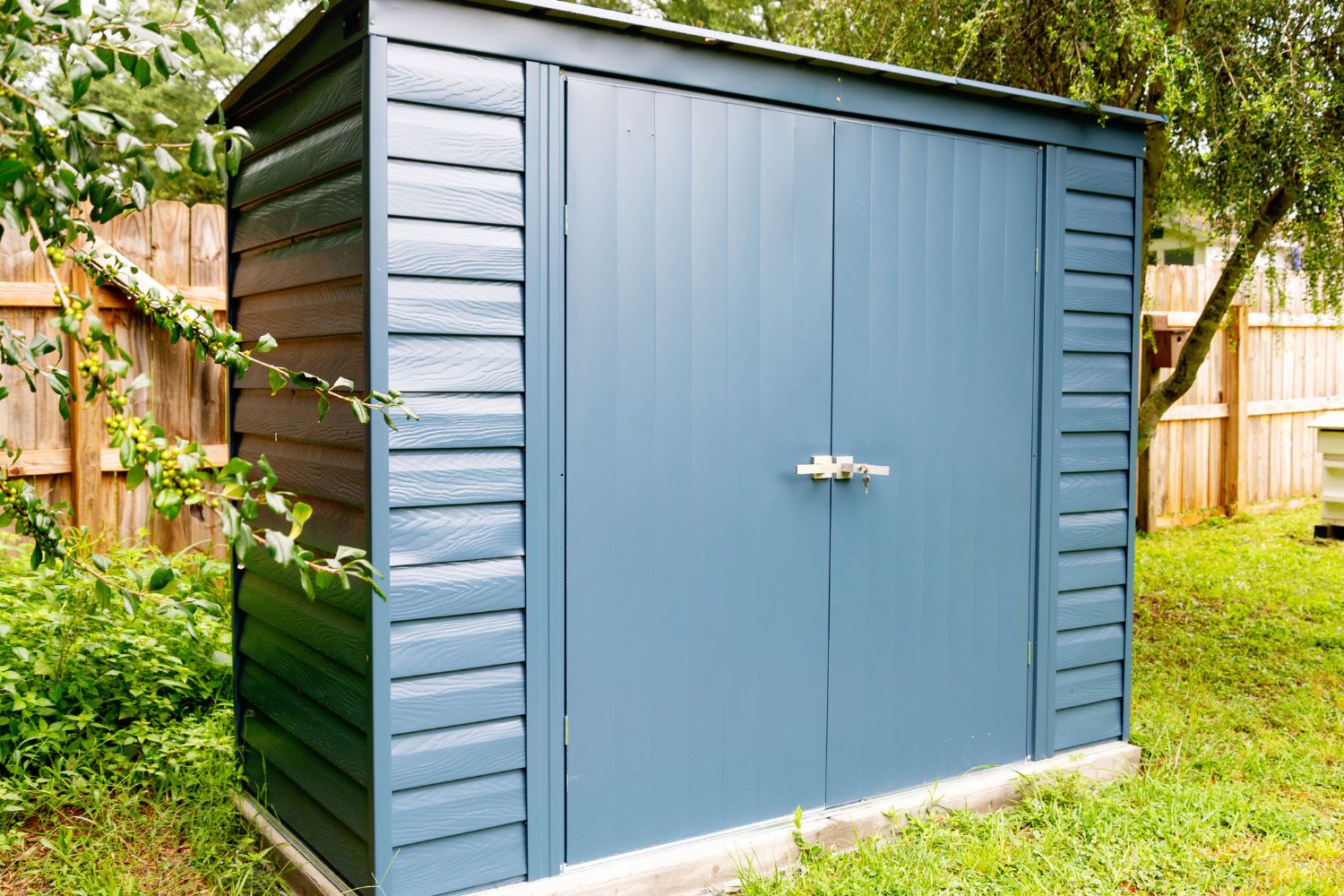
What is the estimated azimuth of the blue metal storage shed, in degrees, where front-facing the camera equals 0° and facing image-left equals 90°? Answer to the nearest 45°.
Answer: approximately 315°

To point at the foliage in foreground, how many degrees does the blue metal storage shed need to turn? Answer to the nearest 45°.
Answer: approximately 135° to its right

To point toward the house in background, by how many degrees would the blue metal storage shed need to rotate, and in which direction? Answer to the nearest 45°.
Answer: approximately 90° to its left

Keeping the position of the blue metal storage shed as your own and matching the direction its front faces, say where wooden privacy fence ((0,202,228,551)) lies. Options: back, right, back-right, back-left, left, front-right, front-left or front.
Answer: back

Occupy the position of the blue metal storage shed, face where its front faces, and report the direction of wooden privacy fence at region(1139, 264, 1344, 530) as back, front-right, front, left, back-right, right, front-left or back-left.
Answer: left

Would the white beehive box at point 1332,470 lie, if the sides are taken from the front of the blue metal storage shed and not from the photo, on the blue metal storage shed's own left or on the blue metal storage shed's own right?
on the blue metal storage shed's own left

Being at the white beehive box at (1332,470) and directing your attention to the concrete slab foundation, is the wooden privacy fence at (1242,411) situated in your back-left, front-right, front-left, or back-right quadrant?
back-right
